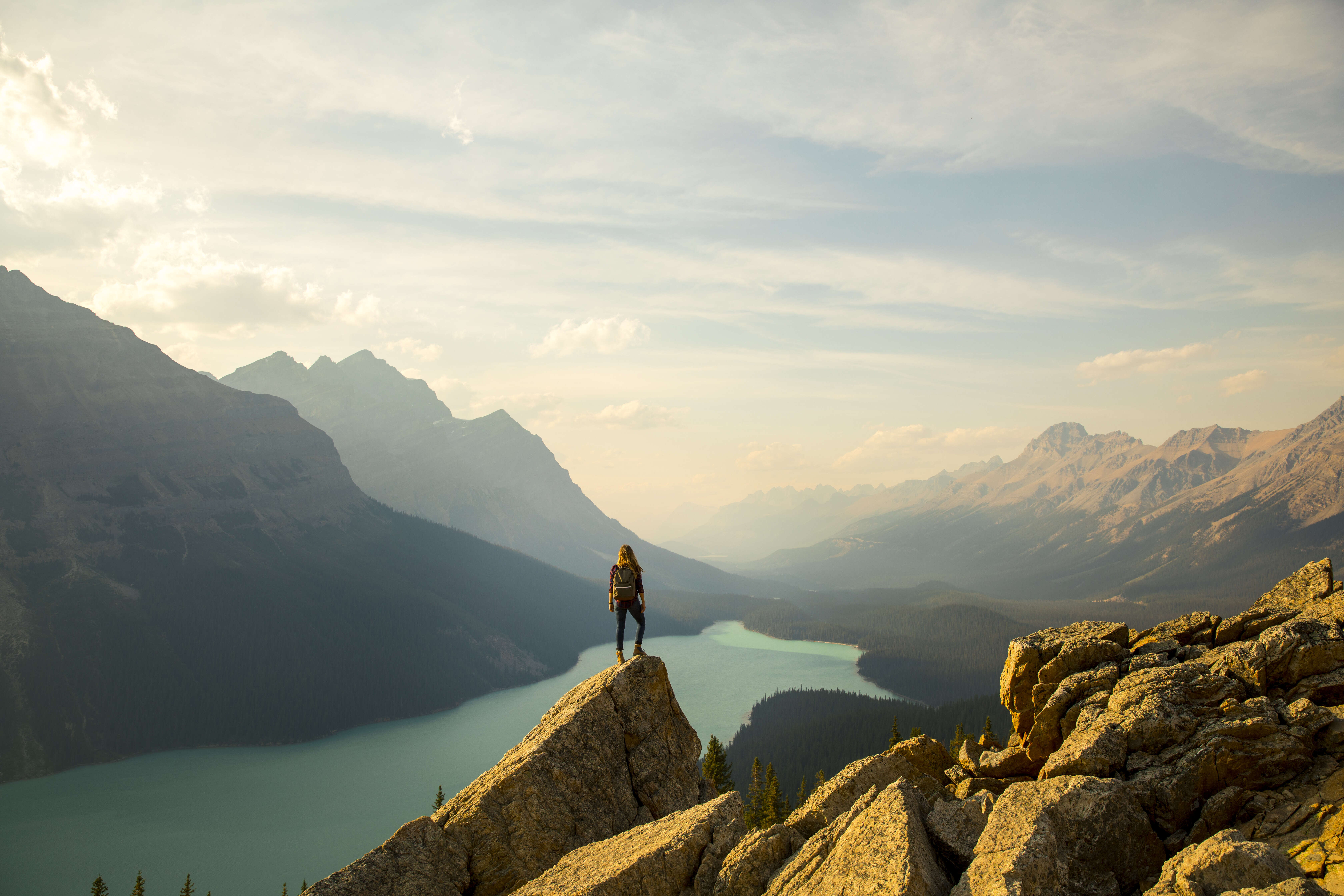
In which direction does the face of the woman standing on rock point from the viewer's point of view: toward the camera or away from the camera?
away from the camera

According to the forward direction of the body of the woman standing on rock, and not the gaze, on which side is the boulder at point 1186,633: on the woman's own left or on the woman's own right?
on the woman's own right

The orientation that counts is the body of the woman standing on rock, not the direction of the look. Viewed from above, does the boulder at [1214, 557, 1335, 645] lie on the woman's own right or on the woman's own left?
on the woman's own right

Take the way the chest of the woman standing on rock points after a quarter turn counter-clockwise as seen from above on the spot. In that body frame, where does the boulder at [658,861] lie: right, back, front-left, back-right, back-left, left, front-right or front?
left

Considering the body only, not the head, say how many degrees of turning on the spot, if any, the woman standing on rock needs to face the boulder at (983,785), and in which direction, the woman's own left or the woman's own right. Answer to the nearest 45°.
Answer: approximately 135° to the woman's own right

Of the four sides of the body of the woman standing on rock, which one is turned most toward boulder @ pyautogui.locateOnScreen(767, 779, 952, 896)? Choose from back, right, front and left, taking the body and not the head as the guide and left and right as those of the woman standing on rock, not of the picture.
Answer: back

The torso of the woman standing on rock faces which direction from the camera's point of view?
away from the camera

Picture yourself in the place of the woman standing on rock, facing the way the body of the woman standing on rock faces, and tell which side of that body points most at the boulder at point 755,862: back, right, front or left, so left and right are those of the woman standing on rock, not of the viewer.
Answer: back

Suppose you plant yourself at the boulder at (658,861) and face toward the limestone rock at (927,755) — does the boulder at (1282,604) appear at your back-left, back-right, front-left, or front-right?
front-right
